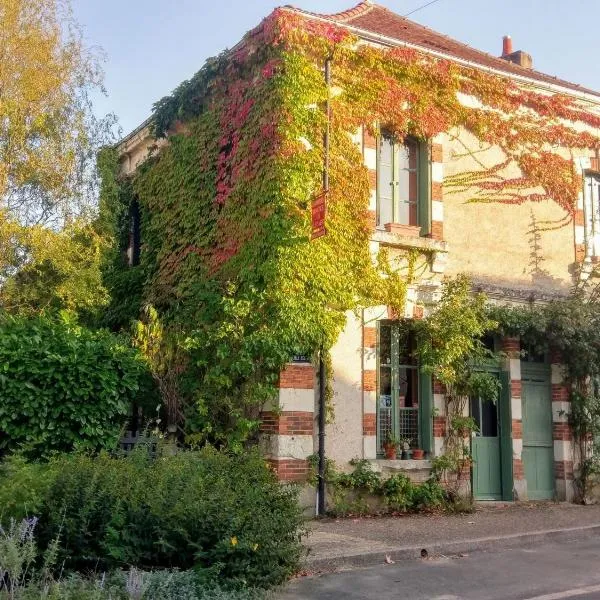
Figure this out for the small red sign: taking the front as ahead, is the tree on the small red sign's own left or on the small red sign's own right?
on the small red sign's own right

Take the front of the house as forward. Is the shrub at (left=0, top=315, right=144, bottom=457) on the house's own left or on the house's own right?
on the house's own right

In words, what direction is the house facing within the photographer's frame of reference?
facing the viewer and to the right of the viewer

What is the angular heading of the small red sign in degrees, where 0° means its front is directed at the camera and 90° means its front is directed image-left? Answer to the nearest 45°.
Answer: approximately 45°

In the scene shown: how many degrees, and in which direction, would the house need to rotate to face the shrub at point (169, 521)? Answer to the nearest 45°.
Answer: approximately 45° to its right

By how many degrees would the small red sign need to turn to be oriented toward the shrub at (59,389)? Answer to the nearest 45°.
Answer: approximately 45° to its right
